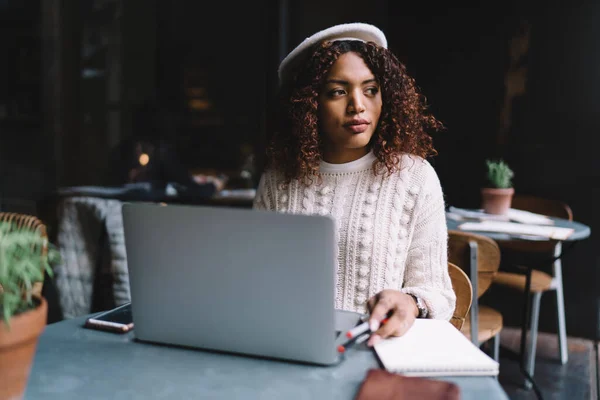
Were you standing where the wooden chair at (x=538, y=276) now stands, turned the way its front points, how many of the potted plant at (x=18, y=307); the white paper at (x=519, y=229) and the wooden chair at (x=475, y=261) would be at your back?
0

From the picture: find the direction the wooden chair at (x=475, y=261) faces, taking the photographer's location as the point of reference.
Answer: facing away from the viewer and to the right of the viewer

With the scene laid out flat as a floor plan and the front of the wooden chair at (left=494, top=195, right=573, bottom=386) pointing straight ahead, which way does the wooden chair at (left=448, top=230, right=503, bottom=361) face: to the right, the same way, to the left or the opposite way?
the opposite way

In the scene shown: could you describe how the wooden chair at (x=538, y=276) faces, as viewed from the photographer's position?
facing the viewer and to the left of the viewer

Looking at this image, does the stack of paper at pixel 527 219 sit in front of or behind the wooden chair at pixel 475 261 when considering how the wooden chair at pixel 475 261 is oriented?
in front

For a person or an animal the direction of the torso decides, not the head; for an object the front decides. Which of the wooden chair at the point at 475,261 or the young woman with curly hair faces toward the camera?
the young woman with curly hair

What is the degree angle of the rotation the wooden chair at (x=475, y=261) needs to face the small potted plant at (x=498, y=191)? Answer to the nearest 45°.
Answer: approximately 45° to its left

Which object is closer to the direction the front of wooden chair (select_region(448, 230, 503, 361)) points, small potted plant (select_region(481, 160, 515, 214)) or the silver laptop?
the small potted plant

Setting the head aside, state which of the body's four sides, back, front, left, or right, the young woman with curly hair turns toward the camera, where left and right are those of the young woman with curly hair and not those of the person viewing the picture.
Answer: front

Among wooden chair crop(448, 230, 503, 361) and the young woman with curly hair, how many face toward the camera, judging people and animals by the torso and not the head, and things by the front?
1

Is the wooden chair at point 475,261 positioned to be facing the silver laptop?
no

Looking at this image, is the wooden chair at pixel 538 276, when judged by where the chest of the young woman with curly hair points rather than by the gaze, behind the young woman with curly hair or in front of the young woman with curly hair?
behind

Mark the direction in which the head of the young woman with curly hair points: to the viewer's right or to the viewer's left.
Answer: to the viewer's right

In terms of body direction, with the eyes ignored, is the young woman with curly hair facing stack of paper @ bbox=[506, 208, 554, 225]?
no

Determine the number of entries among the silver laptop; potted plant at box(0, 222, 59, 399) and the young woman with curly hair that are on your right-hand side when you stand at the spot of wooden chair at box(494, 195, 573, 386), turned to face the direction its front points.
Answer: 0
